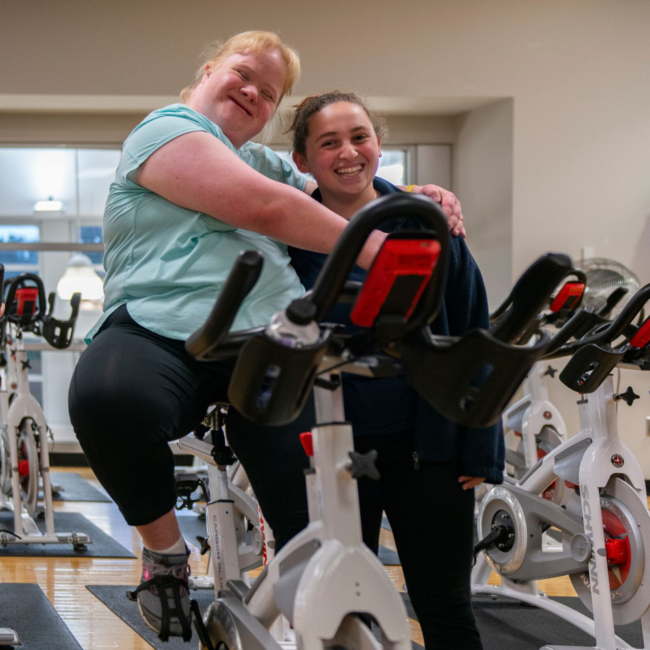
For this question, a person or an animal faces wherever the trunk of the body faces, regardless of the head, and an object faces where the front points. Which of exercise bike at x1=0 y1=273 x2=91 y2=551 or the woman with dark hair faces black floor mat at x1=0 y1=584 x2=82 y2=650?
the exercise bike

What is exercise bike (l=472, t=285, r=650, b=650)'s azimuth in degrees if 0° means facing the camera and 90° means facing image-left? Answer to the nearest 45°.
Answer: approximately 315°

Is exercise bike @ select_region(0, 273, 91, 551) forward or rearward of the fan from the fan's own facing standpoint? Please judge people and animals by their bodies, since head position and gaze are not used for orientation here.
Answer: forward

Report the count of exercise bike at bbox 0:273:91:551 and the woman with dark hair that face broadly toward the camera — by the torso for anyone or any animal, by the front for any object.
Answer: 2

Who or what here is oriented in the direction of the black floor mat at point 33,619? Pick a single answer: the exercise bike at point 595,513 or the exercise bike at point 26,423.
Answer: the exercise bike at point 26,423
